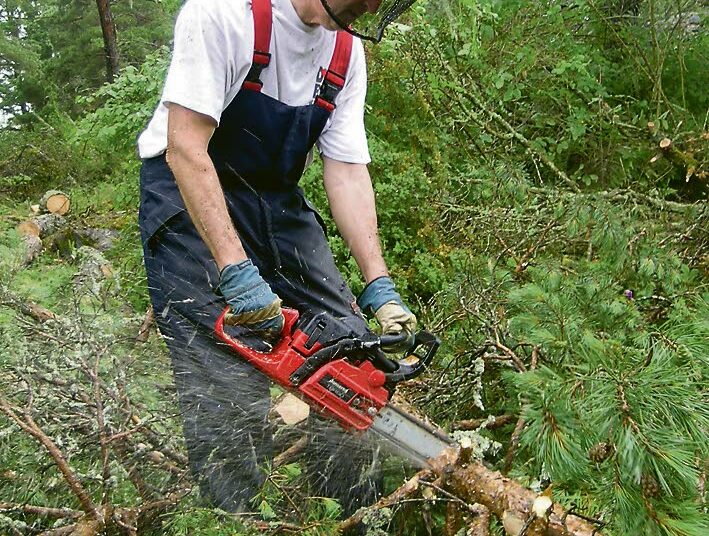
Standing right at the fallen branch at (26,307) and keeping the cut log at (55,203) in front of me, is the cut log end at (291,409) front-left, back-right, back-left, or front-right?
back-right

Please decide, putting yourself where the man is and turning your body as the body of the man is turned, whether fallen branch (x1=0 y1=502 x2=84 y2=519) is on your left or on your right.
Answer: on your right

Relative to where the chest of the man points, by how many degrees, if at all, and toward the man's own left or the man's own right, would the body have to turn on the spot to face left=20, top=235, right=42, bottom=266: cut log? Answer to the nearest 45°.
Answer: approximately 180°

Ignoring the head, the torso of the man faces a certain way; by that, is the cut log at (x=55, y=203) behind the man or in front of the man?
behind

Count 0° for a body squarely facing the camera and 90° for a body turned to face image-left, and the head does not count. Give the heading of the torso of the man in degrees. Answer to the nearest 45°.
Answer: approximately 315°

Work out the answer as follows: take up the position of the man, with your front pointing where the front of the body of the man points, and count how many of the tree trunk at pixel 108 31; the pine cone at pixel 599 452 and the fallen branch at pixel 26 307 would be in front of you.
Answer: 1

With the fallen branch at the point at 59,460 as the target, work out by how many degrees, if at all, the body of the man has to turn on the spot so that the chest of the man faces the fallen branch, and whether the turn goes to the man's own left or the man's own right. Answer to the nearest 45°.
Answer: approximately 90° to the man's own right
